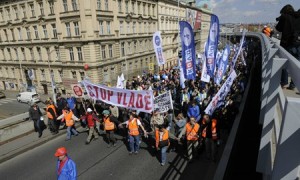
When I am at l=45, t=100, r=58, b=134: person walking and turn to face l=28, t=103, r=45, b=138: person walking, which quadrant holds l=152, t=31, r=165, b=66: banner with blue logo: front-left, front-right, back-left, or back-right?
back-right

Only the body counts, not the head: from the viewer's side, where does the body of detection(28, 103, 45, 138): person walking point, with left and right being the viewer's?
facing the viewer and to the left of the viewer

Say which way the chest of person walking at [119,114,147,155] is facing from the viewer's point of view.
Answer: toward the camera

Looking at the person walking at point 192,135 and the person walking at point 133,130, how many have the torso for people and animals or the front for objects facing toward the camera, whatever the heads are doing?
2

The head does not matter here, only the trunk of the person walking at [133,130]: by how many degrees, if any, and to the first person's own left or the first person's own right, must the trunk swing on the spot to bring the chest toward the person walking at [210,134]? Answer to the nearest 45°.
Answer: approximately 90° to the first person's own left

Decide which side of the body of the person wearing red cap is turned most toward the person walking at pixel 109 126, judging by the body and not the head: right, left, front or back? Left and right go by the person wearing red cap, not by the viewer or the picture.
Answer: back

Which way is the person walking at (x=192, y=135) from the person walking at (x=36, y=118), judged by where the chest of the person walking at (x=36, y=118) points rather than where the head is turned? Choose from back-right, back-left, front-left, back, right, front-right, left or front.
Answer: left

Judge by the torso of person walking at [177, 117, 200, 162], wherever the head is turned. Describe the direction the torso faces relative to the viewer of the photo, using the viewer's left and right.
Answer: facing the viewer

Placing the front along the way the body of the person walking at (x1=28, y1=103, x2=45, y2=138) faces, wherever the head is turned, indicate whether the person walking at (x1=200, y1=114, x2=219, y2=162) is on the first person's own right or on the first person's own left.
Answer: on the first person's own left

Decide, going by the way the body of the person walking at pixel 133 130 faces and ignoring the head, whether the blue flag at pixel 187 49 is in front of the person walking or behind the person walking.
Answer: behind

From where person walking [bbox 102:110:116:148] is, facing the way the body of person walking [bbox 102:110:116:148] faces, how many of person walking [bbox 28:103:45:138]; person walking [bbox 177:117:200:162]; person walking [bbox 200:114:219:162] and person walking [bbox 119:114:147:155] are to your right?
1

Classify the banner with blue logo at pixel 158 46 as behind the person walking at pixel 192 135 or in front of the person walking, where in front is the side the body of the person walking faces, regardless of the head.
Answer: behind

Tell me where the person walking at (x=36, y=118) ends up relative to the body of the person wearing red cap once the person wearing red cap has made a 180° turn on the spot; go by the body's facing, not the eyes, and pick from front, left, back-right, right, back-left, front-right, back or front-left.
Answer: front-left
